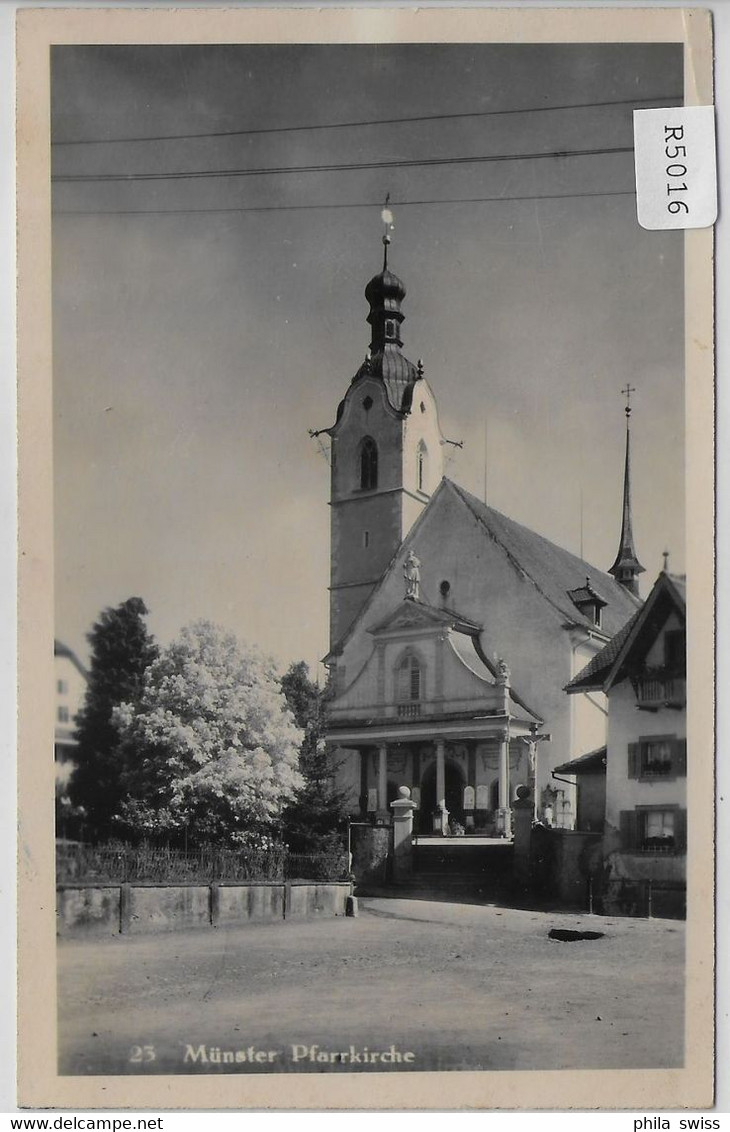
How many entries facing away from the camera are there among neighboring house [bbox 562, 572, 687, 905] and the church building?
0

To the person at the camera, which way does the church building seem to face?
facing the viewer and to the left of the viewer

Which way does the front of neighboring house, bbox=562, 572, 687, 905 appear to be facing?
toward the camera
